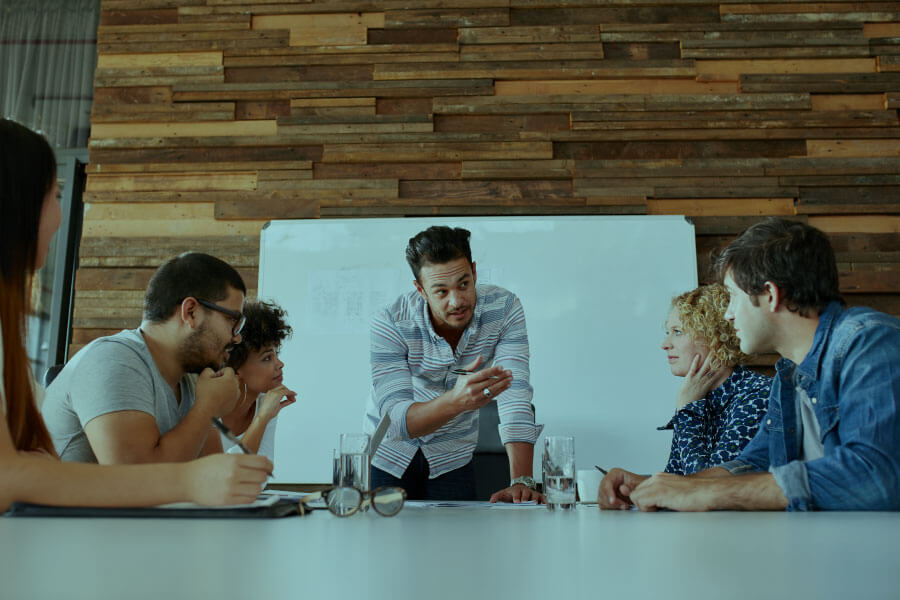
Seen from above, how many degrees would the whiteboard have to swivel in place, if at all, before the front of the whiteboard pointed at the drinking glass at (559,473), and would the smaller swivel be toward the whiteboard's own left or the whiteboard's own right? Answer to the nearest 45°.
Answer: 0° — it already faces it

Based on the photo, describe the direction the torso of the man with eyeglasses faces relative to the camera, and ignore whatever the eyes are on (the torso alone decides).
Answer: to the viewer's right

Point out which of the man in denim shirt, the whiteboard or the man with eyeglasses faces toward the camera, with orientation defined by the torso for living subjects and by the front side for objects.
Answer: the whiteboard

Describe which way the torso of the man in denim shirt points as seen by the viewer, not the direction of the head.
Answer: to the viewer's left

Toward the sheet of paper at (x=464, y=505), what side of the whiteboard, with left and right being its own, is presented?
front

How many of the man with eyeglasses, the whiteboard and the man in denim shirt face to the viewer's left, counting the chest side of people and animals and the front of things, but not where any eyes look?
1

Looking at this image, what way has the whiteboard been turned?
toward the camera

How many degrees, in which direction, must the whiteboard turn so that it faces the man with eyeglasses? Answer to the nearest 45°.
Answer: approximately 45° to its right

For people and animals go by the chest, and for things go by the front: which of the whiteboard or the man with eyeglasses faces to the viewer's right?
the man with eyeglasses

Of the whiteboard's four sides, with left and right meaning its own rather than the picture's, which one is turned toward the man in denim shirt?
front

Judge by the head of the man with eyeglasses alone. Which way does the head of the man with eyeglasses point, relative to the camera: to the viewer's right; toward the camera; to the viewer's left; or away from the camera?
to the viewer's right

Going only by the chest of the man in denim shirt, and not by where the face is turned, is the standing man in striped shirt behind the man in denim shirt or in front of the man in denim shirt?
in front

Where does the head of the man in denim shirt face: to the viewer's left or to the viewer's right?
to the viewer's left

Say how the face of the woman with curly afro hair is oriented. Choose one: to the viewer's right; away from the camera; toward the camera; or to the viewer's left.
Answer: to the viewer's right
